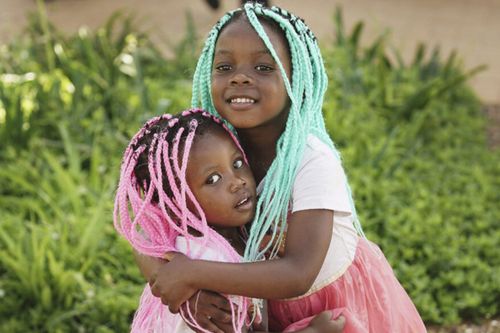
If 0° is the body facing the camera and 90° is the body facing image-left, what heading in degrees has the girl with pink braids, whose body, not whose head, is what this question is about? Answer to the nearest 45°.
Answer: approximately 315°

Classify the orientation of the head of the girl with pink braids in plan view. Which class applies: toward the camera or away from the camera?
toward the camera

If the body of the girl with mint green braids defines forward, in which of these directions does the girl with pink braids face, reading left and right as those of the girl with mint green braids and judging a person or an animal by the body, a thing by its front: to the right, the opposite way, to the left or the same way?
to the left

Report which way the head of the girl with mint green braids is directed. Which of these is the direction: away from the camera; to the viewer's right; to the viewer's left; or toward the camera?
toward the camera

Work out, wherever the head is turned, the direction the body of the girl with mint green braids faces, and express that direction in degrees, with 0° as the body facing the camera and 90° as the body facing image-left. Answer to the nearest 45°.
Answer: approximately 45°
